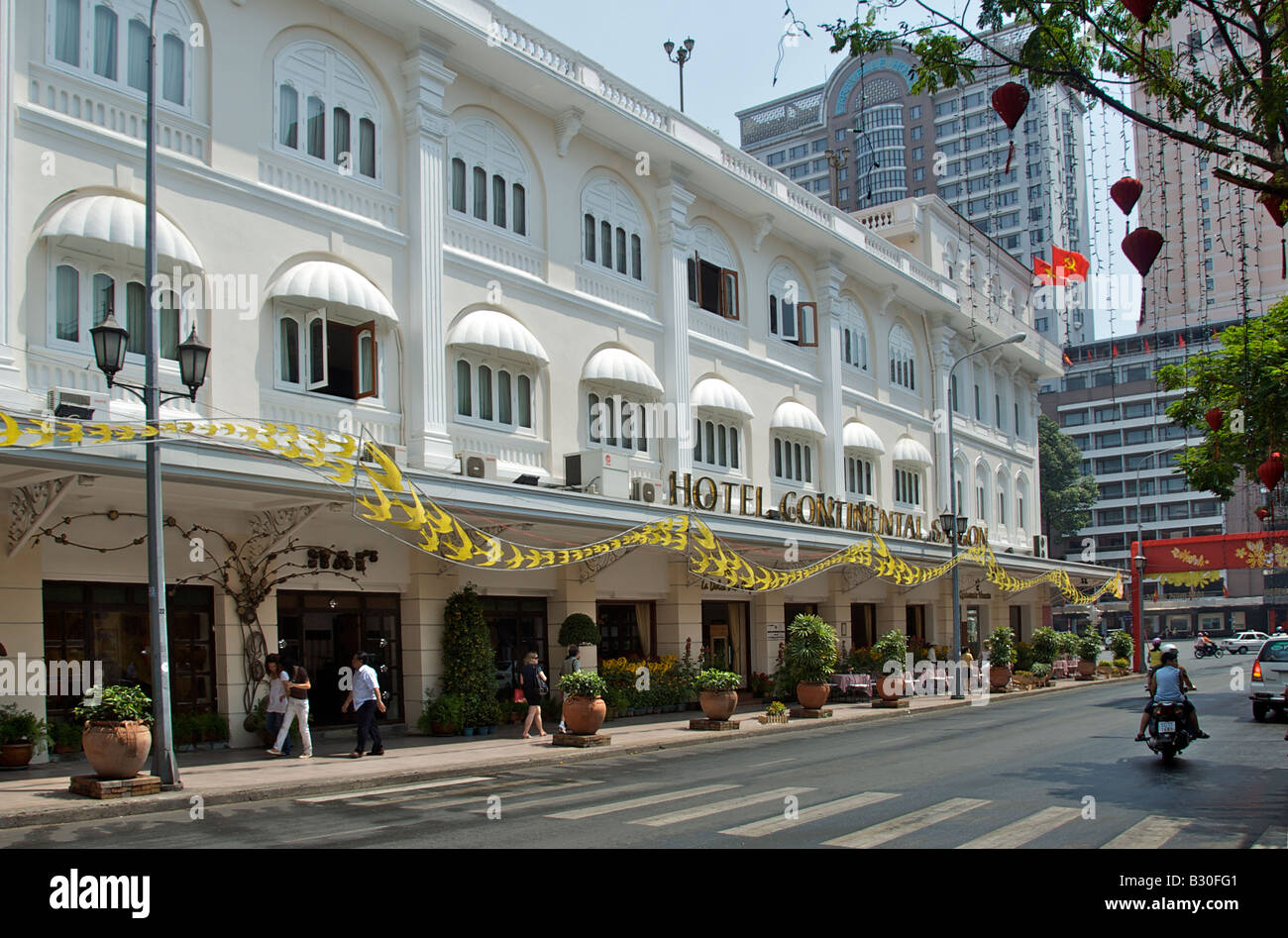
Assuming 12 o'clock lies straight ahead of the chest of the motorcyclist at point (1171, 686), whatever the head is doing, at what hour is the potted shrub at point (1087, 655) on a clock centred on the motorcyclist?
The potted shrub is roughly at 12 o'clock from the motorcyclist.

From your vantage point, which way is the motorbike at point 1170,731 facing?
away from the camera

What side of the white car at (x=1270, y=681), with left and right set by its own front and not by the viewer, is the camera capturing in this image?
back

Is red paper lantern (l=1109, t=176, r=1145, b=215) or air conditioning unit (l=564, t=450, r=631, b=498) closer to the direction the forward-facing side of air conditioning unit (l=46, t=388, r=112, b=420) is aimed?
the red paper lantern

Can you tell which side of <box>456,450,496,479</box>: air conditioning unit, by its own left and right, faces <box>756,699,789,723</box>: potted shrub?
left
